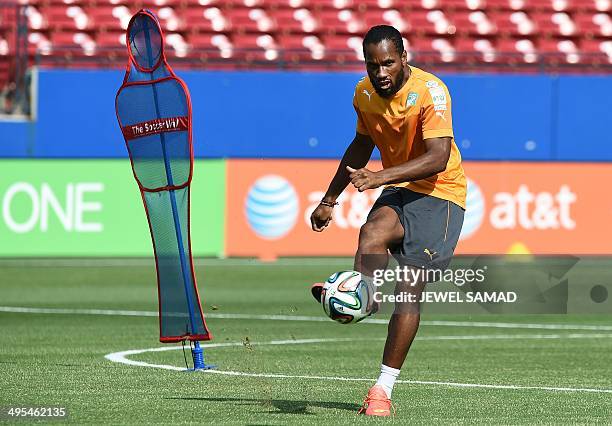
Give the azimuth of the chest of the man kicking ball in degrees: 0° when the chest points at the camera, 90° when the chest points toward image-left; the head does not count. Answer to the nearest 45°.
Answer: approximately 45°

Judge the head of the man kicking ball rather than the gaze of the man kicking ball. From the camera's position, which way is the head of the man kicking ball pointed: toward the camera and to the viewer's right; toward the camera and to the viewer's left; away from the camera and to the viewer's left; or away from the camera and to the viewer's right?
toward the camera and to the viewer's left
